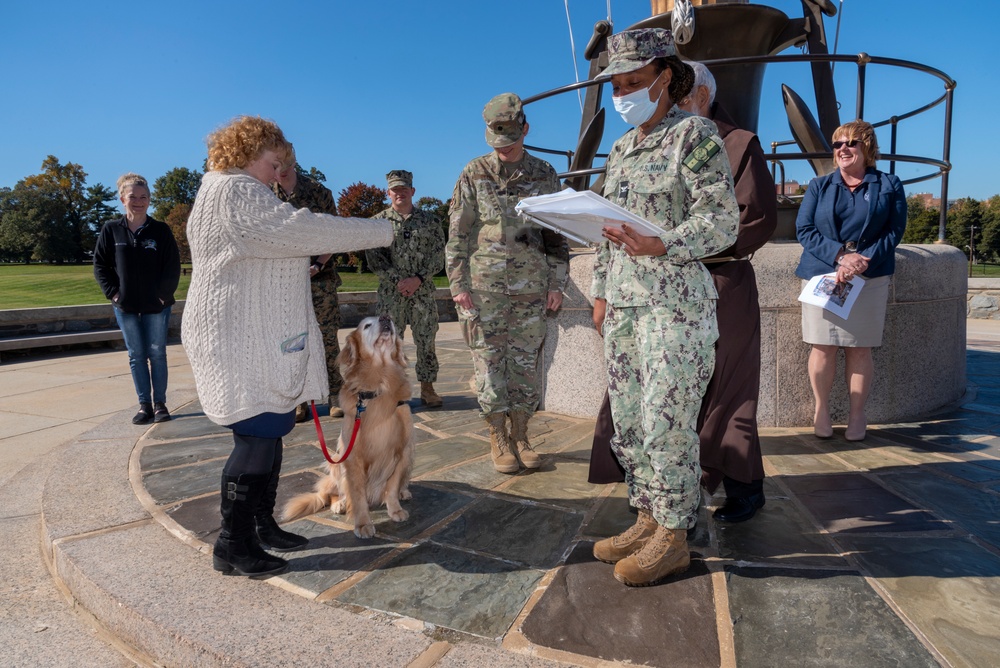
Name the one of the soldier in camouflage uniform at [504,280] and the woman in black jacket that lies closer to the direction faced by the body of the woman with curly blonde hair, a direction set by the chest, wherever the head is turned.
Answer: the soldier in camouflage uniform

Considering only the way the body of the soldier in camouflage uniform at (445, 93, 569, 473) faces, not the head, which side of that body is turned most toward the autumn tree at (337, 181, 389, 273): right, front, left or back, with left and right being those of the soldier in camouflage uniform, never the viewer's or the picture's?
back

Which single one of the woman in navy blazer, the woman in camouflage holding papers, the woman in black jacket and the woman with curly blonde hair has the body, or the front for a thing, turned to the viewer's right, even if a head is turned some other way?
the woman with curly blonde hair

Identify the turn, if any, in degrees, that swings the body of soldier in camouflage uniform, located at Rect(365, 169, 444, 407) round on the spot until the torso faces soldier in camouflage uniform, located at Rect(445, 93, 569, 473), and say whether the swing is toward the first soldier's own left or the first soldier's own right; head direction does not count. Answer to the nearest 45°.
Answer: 0° — they already face them

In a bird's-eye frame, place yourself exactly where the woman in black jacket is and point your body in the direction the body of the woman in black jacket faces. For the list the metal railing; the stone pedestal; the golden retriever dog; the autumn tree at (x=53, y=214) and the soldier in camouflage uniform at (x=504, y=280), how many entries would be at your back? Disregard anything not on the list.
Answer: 1

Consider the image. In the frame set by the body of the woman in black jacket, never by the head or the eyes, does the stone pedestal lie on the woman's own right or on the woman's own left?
on the woman's own left

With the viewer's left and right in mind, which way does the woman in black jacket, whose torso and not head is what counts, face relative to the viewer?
facing the viewer

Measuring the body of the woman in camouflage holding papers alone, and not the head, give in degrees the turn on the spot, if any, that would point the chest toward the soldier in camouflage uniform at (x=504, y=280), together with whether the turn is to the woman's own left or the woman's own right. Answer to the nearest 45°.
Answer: approximately 90° to the woman's own right

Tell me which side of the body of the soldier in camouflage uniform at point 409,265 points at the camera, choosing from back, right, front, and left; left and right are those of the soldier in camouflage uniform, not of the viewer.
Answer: front

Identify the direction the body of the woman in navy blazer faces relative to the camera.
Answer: toward the camera

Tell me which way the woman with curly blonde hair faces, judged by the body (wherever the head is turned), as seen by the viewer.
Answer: to the viewer's right

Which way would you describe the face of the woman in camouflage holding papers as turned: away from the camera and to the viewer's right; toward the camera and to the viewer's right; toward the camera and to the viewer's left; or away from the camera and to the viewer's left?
toward the camera and to the viewer's left

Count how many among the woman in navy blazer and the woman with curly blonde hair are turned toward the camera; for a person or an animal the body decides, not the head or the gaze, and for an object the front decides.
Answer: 1

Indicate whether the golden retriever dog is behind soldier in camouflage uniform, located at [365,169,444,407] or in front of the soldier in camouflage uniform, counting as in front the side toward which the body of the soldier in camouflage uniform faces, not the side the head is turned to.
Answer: in front

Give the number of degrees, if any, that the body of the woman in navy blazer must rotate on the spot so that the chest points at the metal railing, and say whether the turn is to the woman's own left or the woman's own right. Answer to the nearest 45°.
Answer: approximately 180°

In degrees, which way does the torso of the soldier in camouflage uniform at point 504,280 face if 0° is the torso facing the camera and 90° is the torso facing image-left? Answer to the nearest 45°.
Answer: approximately 0°
